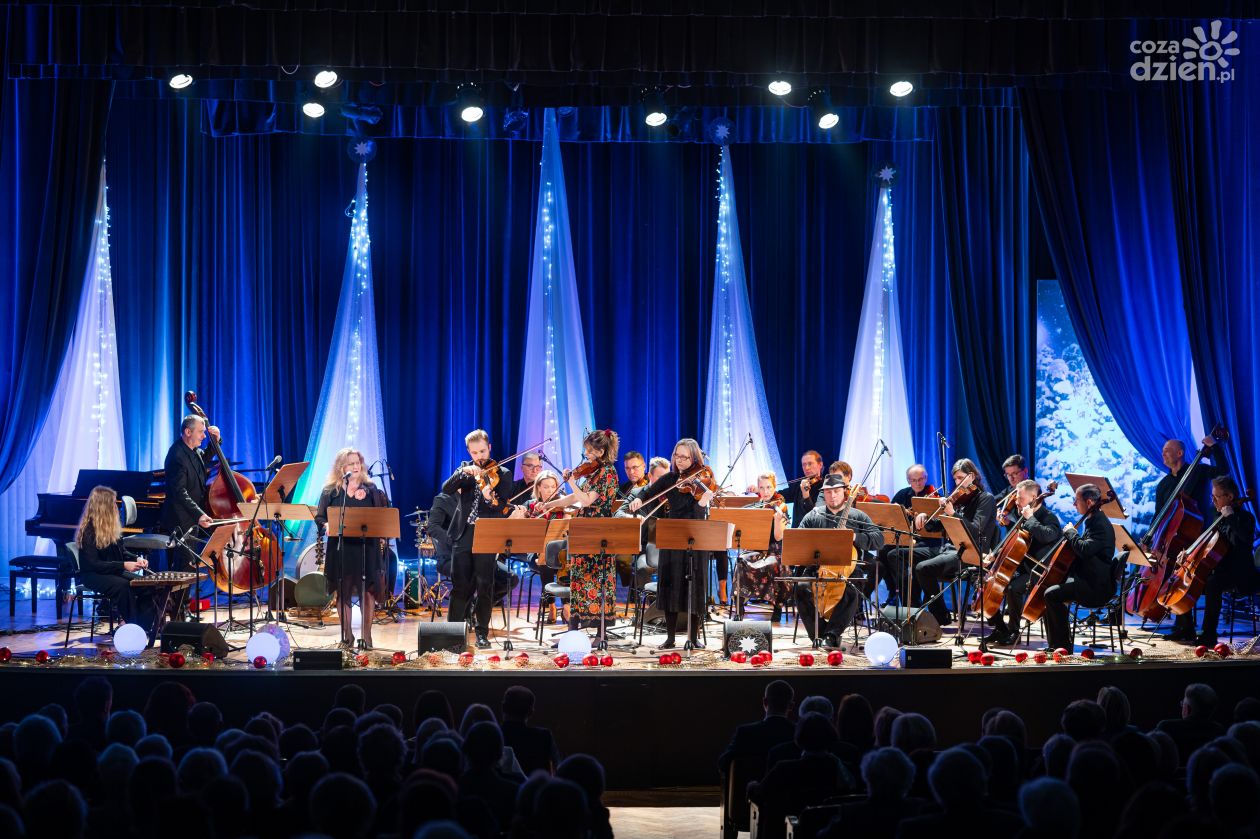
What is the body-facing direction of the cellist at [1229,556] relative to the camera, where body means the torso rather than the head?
to the viewer's left

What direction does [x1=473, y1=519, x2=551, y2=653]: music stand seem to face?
away from the camera

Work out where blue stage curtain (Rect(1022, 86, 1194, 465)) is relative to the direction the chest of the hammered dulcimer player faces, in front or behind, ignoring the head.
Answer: in front

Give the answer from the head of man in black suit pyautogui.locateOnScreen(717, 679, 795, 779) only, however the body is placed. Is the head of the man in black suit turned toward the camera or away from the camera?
away from the camera

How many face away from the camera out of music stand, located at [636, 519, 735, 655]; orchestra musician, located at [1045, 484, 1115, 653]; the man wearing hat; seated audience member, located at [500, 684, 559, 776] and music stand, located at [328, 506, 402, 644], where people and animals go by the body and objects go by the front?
3

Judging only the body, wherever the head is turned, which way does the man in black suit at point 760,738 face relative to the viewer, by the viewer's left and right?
facing away from the viewer

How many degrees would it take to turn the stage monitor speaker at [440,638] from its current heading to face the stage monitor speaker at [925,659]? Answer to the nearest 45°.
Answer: approximately 135° to its right

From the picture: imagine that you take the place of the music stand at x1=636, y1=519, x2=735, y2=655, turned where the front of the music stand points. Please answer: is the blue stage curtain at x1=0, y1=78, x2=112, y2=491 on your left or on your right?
on your left

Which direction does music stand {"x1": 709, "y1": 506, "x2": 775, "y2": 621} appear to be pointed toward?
away from the camera

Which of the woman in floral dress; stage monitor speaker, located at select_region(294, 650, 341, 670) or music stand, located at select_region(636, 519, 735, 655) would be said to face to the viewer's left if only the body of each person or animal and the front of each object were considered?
the woman in floral dress

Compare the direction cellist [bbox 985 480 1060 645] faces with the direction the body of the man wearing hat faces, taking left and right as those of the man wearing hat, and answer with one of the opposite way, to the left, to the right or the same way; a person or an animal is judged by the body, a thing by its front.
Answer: to the right

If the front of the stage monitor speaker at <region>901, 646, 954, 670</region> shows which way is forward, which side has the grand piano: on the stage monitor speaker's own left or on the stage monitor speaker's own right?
on the stage monitor speaker's own left

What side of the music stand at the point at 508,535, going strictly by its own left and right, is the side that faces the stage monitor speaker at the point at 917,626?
right

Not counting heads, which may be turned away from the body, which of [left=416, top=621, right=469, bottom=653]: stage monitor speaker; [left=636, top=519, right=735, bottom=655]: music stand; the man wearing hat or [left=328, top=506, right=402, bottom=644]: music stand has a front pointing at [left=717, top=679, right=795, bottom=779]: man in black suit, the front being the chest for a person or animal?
the man wearing hat
